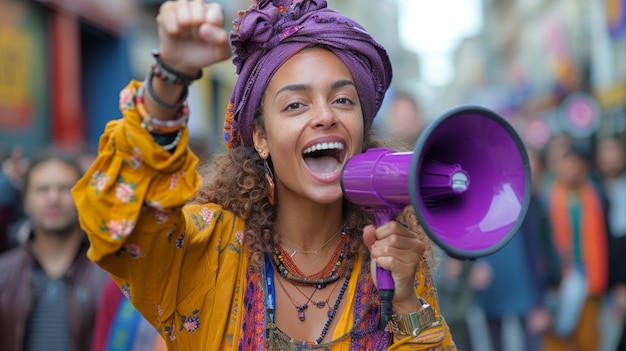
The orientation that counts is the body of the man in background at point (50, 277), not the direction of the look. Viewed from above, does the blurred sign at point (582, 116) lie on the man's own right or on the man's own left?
on the man's own left

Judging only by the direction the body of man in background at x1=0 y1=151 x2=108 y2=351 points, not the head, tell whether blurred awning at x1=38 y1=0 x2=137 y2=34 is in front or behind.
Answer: behind

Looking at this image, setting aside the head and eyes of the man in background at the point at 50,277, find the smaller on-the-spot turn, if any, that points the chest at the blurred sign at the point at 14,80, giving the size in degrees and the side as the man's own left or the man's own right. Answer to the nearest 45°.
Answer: approximately 180°

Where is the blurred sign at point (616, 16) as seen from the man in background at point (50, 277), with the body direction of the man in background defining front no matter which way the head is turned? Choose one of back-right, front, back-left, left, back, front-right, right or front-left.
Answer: back-left

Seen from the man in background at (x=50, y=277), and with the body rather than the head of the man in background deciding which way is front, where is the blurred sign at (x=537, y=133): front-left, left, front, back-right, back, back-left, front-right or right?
back-left

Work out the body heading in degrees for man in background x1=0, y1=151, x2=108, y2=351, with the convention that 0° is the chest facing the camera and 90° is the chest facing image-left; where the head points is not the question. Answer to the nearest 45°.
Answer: approximately 0°

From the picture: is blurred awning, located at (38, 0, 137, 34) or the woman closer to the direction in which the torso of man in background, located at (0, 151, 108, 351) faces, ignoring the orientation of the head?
the woman
